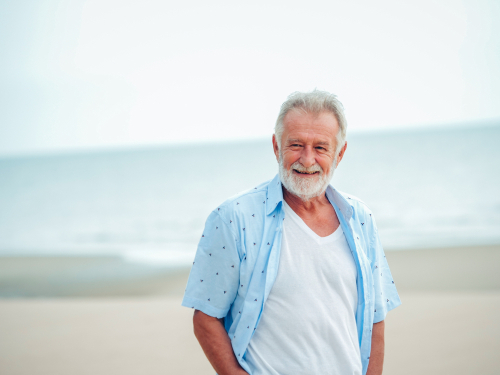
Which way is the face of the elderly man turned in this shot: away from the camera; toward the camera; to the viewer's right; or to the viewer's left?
toward the camera

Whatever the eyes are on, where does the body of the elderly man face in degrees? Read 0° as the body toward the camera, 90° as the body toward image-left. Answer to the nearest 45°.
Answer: approximately 315°
